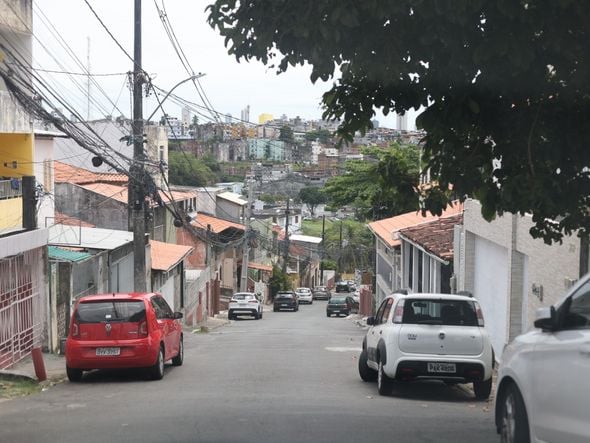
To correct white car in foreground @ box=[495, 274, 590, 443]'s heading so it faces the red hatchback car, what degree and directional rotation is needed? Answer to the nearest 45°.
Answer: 0° — it already faces it

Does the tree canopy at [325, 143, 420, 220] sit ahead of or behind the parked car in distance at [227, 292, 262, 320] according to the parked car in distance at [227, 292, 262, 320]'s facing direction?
ahead

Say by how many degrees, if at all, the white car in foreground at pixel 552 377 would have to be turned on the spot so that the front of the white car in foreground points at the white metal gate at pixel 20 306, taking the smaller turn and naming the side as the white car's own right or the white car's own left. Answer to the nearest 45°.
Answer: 0° — it already faces it

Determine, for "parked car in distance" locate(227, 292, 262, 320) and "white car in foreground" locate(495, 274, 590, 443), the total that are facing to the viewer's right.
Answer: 0

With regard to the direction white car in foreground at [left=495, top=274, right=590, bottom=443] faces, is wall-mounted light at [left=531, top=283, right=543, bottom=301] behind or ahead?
ahead
